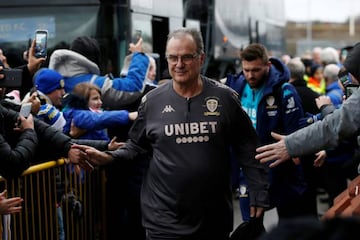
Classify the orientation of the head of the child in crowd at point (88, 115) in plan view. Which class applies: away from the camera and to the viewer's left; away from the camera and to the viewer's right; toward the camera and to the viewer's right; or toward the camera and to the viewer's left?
toward the camera and to the viewer's right

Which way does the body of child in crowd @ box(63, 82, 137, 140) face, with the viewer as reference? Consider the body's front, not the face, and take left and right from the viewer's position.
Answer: facing to the right of the viewer
